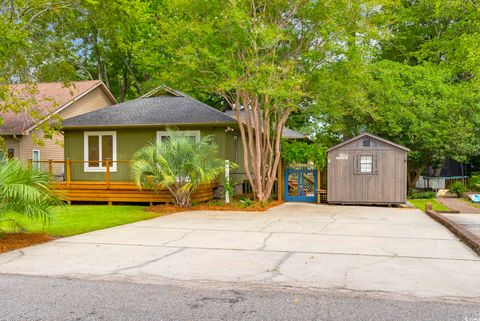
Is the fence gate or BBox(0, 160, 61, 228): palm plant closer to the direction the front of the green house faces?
the palm plant

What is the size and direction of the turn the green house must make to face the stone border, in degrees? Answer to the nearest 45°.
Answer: approximately 45° to its left

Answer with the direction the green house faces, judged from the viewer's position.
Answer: facing the viewer

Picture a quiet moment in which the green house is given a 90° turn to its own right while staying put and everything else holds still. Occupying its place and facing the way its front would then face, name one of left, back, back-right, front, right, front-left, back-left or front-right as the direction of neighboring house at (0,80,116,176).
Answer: front-right

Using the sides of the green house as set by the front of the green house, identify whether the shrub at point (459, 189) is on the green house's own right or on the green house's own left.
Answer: on the green house's own left

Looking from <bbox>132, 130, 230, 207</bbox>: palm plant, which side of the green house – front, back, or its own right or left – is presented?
front

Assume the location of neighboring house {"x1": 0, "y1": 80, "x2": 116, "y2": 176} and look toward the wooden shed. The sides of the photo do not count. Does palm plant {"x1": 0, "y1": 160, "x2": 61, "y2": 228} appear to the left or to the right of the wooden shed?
right

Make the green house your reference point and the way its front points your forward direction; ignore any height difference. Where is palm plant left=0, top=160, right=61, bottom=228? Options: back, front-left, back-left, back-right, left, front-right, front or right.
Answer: front

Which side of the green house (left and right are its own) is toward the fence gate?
left

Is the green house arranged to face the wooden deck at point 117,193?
yes

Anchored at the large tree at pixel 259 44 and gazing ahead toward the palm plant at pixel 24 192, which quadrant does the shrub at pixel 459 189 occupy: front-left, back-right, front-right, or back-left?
back-left

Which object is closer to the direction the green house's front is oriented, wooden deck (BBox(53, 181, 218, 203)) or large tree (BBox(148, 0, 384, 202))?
the wooden deck
